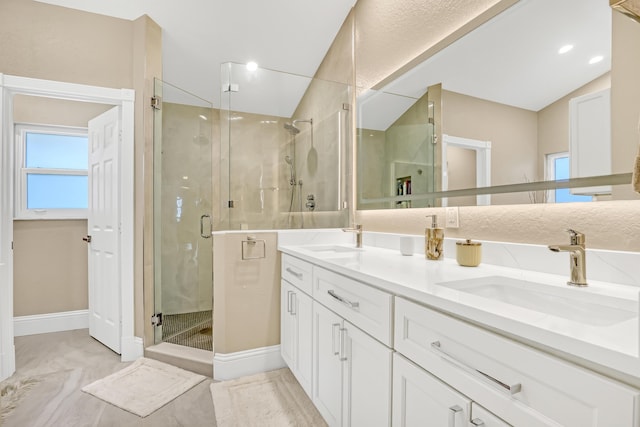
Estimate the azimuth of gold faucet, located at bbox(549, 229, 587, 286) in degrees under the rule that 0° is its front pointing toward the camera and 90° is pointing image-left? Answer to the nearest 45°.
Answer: approximately 45°

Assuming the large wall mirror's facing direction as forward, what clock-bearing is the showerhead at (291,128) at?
The showerhead is roughly at 2 o'clock from the large wall mirror.

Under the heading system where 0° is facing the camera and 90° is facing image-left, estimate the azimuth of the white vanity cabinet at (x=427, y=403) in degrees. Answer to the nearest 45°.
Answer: approximately 45°
